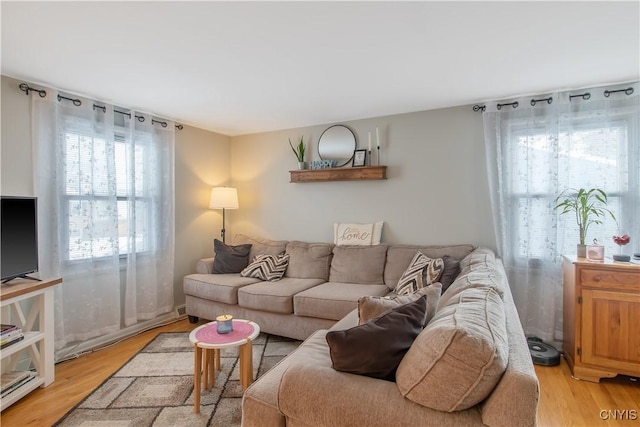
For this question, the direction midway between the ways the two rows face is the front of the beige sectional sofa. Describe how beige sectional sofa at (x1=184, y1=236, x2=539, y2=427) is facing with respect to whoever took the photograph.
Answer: facing the viewer and to the left of the viewer

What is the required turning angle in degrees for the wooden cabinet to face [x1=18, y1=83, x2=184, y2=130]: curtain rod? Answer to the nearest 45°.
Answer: approximately 45° to its right

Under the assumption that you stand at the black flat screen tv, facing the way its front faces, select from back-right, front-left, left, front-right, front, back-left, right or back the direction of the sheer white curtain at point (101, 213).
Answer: left

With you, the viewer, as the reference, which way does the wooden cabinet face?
facing the viewer

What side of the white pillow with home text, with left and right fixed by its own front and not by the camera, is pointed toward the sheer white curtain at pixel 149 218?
right

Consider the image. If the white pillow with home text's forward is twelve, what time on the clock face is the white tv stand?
The white tv stand is roughly at 2 o'clock from the white pillow with home text.

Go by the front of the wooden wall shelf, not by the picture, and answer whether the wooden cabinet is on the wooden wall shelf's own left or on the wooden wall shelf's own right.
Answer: on the wooden wall shelf's own left

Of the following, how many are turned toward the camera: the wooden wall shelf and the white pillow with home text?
2

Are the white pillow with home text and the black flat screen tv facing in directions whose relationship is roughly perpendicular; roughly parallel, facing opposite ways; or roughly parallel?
roughly perpendicular

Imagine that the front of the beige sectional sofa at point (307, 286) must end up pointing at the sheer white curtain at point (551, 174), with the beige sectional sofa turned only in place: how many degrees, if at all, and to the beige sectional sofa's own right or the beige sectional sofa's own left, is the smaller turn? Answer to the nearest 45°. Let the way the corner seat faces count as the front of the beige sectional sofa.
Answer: approximately 135° to the beige sectional sofa's own left

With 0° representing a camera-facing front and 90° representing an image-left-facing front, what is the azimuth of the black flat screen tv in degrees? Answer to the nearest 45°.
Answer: approximately 315°

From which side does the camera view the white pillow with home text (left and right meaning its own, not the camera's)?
front

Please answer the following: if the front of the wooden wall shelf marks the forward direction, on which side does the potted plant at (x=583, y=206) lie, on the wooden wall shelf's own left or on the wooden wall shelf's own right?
on the wooden wall shelf's own left

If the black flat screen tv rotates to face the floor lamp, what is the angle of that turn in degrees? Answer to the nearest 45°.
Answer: approximately 45° to its left
